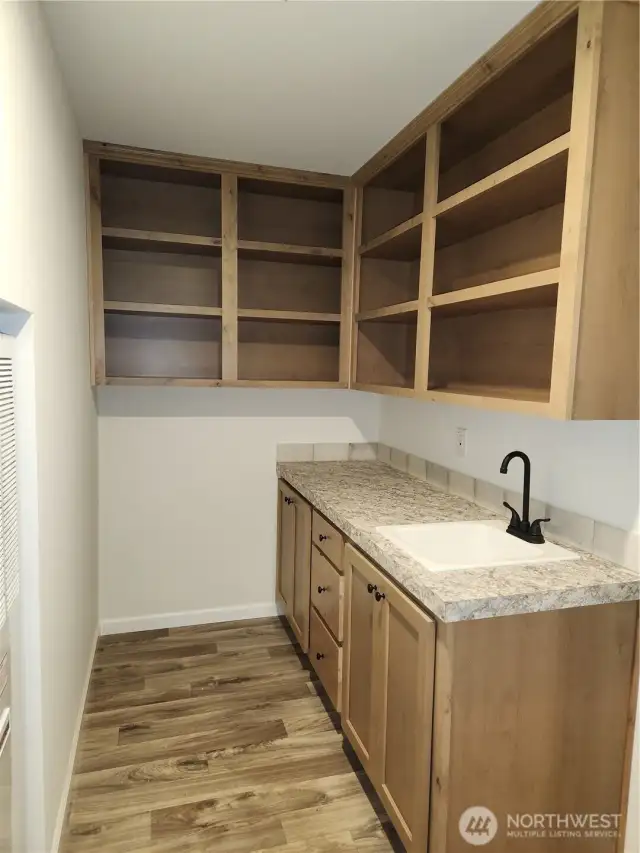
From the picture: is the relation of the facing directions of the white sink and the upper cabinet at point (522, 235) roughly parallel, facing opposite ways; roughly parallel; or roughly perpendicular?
roughly parallel

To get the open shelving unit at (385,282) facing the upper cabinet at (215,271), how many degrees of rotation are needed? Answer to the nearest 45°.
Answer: approximately 45° to its right

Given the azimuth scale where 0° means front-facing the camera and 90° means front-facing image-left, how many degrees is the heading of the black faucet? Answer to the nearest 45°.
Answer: approximately 45°

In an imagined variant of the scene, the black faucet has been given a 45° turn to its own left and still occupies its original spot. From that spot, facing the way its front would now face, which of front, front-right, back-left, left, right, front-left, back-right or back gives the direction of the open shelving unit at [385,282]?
back-right

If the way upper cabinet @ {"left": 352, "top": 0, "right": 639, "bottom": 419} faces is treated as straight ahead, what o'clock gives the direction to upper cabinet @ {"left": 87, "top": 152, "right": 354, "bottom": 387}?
upper cabinet @ {"left": 87, "top": 152, "right": 354, "bottom": 387} is roughly at 2 o'clock from upper cabinet @ {"left": 352, "top": 0, "right": 639, "bottom": 419}.

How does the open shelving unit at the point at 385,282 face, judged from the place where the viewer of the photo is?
facing the viewer and to the left of the viewer

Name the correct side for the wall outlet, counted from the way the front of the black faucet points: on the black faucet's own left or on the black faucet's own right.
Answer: on the black faucet's own right

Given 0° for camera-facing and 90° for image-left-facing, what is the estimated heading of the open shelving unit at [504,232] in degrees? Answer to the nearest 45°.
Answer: approximately 45°

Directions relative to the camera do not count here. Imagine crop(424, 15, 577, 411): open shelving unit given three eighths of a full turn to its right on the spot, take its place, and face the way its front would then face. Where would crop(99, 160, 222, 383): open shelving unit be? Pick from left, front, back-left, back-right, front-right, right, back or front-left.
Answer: left

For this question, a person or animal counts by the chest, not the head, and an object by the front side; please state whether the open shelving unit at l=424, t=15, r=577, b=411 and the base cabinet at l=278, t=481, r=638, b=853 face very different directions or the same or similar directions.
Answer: same or similar directions

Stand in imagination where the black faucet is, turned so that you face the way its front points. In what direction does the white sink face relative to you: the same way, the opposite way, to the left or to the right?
the same way
